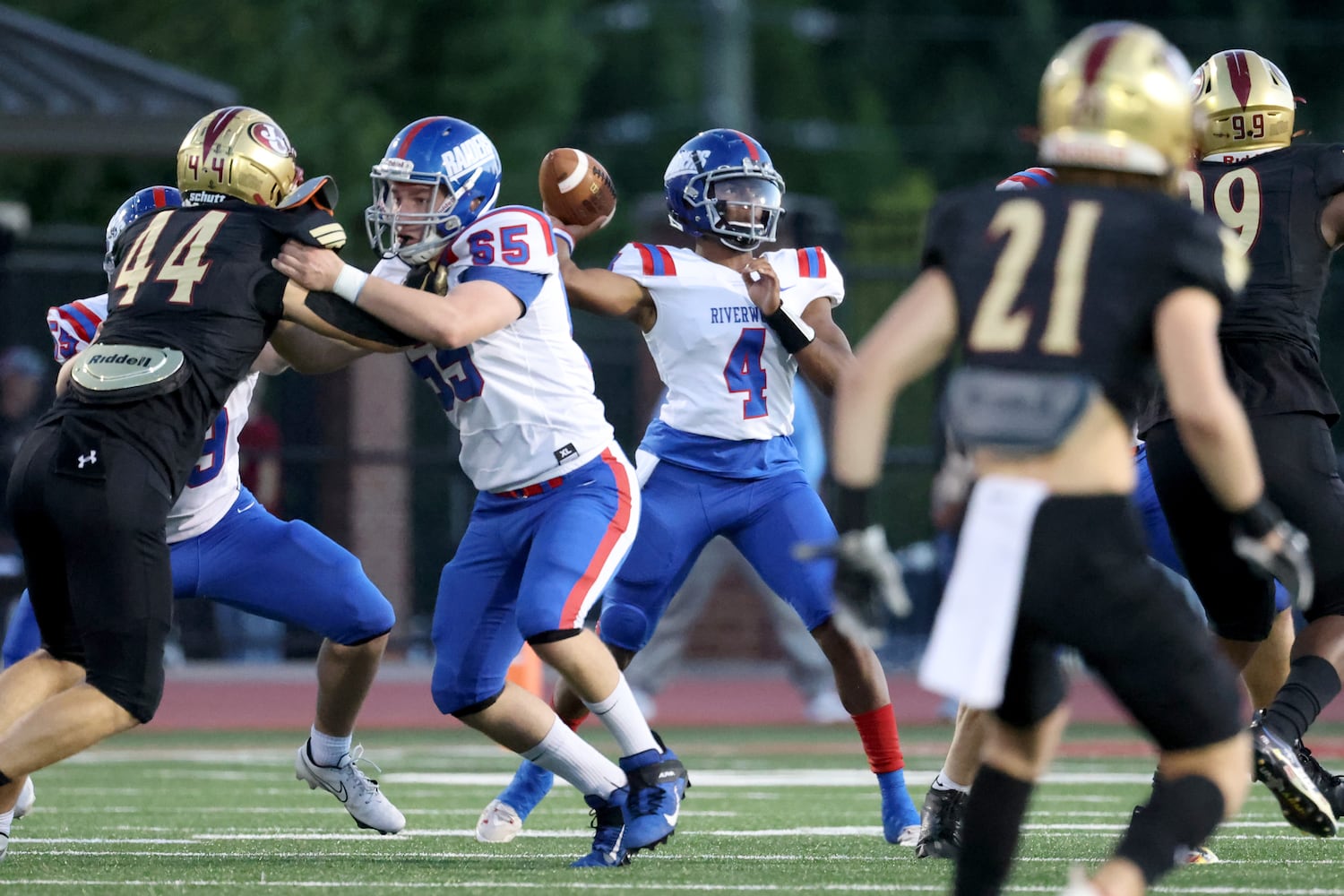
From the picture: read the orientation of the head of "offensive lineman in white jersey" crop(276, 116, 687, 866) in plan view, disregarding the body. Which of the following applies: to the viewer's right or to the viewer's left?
to the viewer's left

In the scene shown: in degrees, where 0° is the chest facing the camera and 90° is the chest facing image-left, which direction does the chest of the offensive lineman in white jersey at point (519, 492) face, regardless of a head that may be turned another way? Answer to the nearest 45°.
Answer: approximately 45°

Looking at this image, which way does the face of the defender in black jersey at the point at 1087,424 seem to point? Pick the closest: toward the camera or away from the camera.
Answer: away from the camera

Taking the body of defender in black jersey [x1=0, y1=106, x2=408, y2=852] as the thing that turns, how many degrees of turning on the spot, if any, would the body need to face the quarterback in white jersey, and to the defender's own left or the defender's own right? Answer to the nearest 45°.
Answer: approximately 45° to the defender's own right

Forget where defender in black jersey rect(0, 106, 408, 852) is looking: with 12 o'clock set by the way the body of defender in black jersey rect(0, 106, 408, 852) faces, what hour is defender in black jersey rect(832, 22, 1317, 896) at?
defender in black jersey rect(832, 22, 1317, 896) is roughly at 3 o'clock from defender in black jersey rect(0, 106, 408, 852).

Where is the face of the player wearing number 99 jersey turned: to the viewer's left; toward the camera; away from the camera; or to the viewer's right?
away from the camera

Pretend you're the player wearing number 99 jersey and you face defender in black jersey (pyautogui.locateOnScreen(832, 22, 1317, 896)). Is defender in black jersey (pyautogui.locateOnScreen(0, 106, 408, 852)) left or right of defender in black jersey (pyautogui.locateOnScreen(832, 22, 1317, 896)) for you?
right

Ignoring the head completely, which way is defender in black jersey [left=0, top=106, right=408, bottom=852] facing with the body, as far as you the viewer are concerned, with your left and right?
facing away from the viewer and to the right of the viewer

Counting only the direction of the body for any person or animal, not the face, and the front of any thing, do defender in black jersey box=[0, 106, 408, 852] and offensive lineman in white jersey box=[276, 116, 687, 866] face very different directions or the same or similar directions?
very different directions
